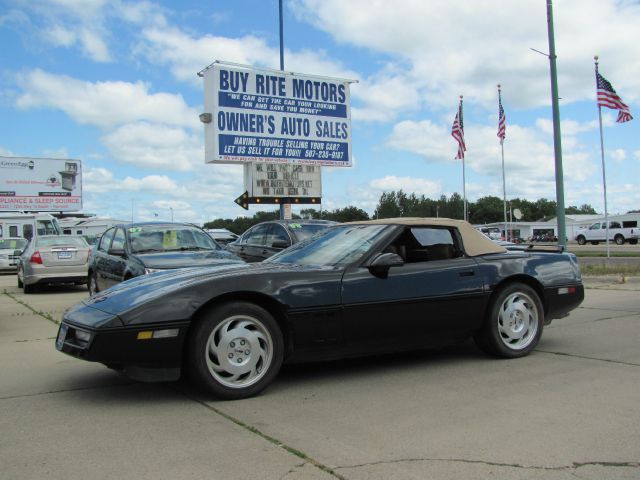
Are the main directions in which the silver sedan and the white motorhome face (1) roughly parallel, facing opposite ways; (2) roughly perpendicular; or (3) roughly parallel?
roughly perpendicular

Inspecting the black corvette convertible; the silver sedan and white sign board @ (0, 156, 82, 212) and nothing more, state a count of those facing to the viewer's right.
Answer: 0

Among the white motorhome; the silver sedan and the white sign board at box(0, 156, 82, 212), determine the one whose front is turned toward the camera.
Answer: the white sign board

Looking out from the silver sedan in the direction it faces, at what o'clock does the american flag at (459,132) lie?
The american flag is roughly at 2 o'clock from the silver sedan.

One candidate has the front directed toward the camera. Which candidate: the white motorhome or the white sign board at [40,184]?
the white sign board

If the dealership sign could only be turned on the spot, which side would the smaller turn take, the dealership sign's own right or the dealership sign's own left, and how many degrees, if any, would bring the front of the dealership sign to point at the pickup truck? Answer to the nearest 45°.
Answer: approximately 90° to the dealership sign's own left

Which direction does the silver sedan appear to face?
away from the camera

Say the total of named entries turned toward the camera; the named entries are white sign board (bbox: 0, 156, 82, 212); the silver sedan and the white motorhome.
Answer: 1

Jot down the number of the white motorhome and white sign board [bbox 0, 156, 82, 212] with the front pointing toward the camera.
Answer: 1

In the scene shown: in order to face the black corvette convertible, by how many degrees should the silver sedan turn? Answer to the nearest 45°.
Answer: approximately 180°

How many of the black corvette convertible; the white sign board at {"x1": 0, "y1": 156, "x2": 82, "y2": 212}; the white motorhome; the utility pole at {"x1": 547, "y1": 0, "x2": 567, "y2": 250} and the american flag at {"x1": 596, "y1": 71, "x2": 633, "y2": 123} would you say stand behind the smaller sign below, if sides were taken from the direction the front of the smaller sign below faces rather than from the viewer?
2

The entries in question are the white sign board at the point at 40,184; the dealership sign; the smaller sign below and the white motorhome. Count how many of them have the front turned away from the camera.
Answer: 0

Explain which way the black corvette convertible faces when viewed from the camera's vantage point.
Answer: facing the viewer and to the left of the viewer

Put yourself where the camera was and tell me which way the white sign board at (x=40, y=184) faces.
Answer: facing the viewer

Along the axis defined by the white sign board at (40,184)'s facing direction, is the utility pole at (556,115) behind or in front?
in front

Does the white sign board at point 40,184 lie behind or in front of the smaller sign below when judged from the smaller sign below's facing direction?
behind
